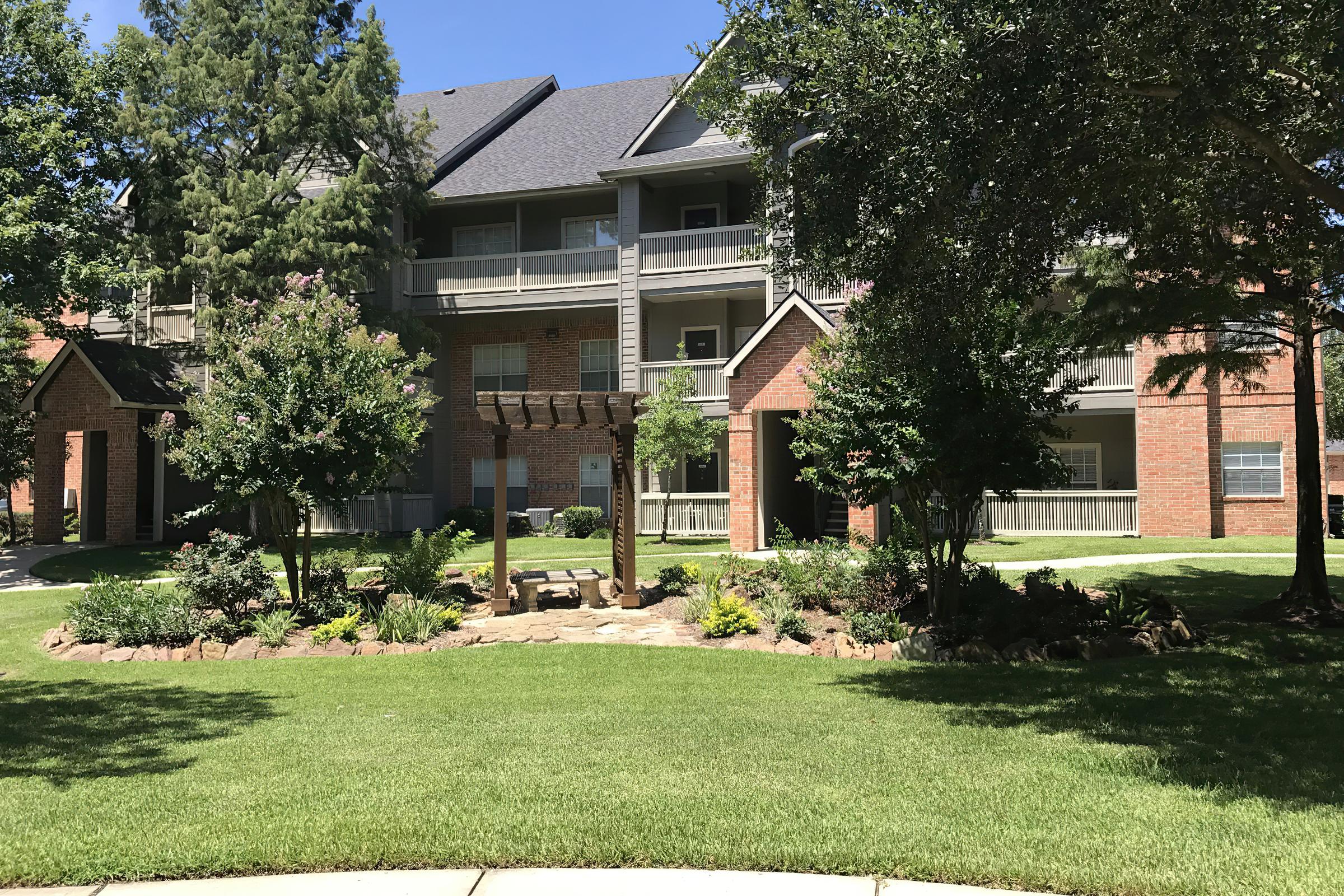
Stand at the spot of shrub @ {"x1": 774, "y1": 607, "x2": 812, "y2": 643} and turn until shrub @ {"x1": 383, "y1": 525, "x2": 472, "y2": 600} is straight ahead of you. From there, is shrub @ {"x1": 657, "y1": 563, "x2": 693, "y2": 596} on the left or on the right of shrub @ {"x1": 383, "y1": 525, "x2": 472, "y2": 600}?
right

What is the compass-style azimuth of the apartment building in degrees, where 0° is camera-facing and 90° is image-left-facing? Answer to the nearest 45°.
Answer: approximately 0°

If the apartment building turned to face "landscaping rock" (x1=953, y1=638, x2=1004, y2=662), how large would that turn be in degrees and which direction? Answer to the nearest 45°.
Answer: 0° — it already faces it

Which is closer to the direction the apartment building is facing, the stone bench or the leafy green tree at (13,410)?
the stone bench

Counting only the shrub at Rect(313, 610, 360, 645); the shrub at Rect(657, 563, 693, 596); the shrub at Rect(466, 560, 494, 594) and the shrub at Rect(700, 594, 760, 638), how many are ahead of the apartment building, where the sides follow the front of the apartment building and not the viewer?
4

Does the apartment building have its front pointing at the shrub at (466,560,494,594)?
yes

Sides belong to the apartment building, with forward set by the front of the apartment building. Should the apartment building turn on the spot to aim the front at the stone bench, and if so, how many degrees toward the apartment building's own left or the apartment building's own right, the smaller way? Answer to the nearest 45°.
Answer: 0° — it already faces it
